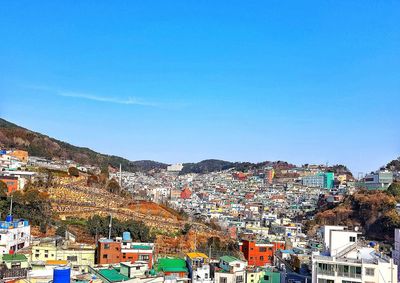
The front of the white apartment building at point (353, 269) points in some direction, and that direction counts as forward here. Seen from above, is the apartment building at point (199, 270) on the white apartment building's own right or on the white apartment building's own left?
on the white apartment building's own right

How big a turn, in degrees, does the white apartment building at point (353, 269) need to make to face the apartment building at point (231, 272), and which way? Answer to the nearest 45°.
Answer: approximately 135° to its right

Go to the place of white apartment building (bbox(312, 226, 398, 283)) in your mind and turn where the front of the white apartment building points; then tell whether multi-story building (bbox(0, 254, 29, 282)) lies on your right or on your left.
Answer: on your right

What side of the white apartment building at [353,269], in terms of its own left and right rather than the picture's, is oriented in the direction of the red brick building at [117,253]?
right

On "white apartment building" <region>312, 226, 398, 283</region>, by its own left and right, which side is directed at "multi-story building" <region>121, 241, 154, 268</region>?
right

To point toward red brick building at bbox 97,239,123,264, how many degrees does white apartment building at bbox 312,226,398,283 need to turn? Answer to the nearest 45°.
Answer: approximately 90° to its right

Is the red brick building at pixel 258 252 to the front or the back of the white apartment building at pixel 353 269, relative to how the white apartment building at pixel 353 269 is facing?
to the back

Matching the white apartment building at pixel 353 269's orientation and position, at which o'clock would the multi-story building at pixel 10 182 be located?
The multi-story building is roughly at 4 o'clock from the white apartment building.

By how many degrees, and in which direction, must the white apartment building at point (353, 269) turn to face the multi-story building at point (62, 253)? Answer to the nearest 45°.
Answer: approximately 90° to its right

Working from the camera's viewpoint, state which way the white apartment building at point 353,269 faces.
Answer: facing the viewer
